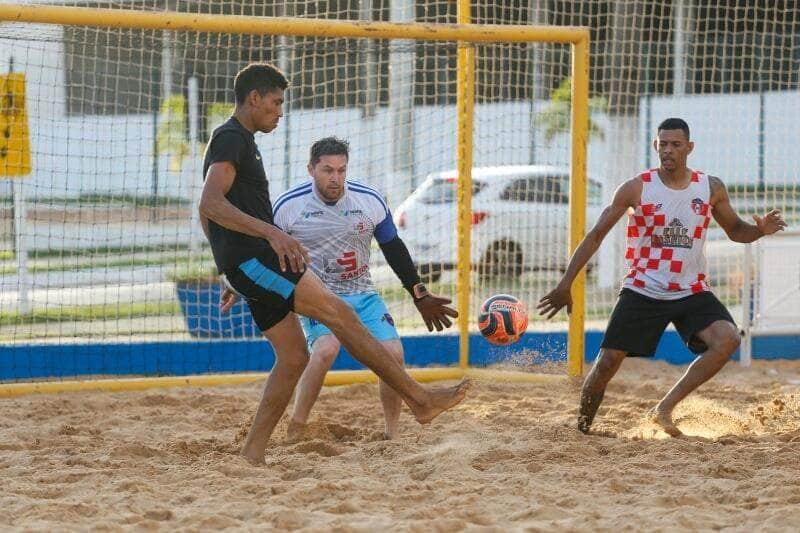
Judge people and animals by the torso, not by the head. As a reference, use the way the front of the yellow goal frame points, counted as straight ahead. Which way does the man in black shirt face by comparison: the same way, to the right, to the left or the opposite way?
to the left

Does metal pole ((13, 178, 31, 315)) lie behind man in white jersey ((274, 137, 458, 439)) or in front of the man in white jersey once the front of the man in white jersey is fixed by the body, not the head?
behind

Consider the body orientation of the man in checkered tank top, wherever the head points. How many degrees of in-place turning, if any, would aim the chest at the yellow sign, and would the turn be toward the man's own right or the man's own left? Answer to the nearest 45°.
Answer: approximately 90° to the man's own right

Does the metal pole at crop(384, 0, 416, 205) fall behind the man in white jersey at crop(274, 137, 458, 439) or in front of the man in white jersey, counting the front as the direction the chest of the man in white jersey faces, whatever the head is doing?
behind

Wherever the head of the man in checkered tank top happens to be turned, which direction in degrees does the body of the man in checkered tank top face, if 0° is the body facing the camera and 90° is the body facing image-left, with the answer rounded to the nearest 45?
approximately 0°

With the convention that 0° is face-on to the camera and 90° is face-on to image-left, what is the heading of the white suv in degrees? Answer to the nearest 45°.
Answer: approximately 225°

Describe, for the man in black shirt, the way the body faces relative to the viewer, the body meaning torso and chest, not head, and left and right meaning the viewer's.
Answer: facing to the right of the viewer

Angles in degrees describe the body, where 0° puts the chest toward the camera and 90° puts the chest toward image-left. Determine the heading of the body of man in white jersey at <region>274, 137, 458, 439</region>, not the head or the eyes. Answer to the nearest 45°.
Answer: approximately 0°

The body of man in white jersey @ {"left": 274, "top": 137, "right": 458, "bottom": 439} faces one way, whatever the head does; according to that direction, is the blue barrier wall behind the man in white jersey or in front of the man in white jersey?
behind

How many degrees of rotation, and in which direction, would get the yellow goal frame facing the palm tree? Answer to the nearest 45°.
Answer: approximately 180°

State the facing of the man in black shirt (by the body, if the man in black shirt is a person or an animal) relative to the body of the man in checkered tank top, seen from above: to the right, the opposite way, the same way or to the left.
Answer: to the left
